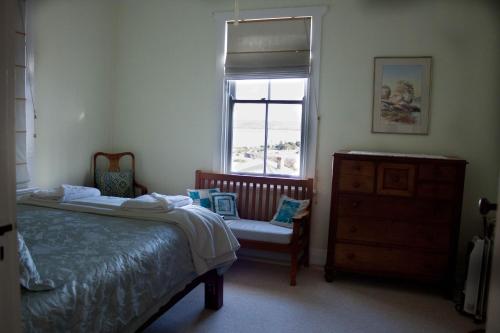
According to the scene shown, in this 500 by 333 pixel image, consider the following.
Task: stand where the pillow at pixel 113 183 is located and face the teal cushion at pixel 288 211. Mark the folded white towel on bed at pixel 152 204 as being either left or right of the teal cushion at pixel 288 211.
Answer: right

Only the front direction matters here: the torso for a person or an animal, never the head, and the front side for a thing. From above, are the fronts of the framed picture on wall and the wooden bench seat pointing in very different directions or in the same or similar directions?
same or similar directions

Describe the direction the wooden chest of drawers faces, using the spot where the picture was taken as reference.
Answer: facing the viewer

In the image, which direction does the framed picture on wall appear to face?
toward the camera

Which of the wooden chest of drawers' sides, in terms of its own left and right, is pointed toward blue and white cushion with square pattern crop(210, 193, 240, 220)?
right

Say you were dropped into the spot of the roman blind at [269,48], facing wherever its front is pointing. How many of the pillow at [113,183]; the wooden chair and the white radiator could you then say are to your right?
2

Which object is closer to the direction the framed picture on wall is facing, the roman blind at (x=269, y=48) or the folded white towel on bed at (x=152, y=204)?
the folded white towel on bed

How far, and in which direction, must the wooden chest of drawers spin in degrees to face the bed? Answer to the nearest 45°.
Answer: approximately 45° to its right

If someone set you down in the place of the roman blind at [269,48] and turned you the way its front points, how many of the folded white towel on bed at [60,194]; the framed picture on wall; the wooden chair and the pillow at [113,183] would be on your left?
1

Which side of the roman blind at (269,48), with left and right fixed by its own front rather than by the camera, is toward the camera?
front

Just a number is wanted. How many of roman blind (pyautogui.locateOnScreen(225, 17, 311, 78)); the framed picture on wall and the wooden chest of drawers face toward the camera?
3

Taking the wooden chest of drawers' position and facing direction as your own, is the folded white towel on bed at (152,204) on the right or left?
on its right

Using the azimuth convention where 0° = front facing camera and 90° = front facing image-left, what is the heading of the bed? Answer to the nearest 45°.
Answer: approximately 315°

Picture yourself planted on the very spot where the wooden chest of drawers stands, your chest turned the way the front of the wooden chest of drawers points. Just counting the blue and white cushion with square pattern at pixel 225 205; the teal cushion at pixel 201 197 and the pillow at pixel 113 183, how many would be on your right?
3

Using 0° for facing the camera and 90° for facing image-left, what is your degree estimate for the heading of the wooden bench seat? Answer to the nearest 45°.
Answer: approximately 45°
